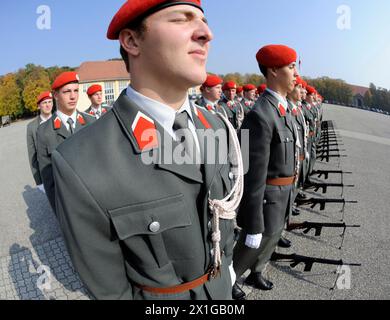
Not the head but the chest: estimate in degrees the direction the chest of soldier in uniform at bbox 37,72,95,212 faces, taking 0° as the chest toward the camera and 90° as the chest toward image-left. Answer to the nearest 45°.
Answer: approximately 315°

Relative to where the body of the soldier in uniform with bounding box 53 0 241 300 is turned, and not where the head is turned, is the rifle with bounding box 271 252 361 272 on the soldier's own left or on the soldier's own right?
on the soldier's own left

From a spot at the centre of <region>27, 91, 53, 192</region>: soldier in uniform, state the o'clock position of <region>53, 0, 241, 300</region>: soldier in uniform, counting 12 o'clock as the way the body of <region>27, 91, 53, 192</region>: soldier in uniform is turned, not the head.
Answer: <region>53, 0, 241, 300</region>: soldier in uniform is roughly at 12 o'clock from <region>27, 91, 53, 192</region>: soldier in uniform.

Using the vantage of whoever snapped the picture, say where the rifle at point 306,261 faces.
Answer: facing to the right of the viewer

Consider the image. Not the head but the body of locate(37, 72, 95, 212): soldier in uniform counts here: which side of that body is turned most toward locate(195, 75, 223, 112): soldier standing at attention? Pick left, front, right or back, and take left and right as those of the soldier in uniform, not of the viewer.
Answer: left
